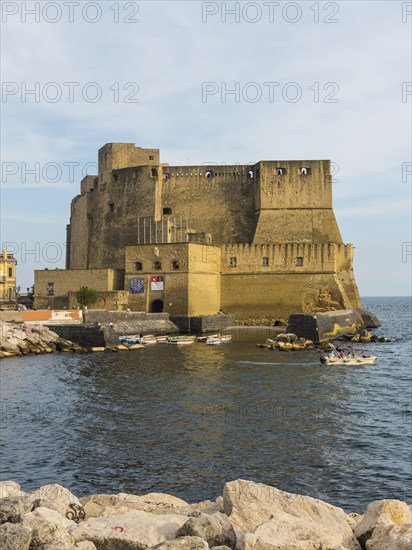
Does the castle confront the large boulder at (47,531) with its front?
yes

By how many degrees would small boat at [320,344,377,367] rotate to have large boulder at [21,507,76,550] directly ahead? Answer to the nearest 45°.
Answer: approximately 90° to its right

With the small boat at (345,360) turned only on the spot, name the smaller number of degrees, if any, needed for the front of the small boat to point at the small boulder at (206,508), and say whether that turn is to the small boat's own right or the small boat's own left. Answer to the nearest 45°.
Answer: approximately 90° to the small boat's own right

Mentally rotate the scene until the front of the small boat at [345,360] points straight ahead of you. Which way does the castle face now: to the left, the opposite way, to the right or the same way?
to the right

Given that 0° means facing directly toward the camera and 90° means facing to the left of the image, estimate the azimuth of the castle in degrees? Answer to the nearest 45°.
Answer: approximately 0°

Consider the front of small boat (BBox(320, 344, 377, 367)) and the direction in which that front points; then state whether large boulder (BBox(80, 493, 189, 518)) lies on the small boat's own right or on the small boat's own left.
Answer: on the small boat's own right

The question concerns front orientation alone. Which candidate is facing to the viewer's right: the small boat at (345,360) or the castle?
the small boat

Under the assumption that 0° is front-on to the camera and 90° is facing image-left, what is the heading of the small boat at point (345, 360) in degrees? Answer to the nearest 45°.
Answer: approximately 270°

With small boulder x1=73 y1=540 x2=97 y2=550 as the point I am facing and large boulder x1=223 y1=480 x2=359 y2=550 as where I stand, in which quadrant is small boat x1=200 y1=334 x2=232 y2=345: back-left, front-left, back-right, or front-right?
back-right

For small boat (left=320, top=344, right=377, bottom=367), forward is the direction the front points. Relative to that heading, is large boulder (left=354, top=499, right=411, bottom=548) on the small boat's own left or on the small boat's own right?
on the small boat's own right

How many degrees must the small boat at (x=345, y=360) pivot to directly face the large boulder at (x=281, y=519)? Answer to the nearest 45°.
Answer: approximately 90° to its right

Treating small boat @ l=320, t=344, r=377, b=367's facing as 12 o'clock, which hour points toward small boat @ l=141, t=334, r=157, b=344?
small boat @ l=141, t=334, r=157, b=344 is roughly at 7 o'clock from small boat @ l=320, t=344, r=377, b=367.

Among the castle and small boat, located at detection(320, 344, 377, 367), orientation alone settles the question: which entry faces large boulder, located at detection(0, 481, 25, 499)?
the castle

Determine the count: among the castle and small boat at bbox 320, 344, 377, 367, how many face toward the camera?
1

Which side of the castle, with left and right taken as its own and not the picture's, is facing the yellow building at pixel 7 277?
right
